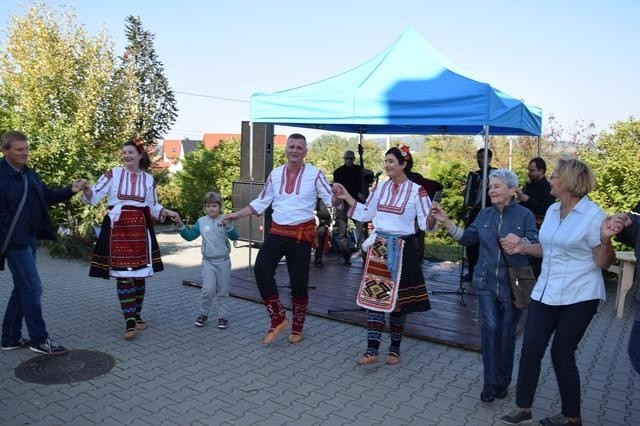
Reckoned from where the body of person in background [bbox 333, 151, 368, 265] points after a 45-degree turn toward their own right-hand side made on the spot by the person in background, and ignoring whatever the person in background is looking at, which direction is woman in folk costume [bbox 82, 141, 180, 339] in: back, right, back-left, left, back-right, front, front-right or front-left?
front

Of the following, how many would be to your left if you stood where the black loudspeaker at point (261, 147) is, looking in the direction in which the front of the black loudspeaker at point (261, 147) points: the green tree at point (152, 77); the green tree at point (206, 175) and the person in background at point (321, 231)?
1

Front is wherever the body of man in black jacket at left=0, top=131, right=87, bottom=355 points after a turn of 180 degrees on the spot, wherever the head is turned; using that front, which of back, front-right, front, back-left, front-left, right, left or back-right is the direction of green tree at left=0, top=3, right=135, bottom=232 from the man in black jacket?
front-right

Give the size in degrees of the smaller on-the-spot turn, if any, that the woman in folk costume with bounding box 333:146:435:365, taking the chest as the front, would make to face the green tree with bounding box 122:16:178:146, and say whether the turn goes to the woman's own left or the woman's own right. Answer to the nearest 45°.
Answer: approximately 90° to the woman's own right

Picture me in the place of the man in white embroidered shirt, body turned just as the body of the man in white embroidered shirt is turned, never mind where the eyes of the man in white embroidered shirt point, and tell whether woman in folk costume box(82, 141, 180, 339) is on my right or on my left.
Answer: on my right

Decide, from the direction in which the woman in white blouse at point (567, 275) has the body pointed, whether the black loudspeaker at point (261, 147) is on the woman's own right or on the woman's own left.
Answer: on the woman's own right

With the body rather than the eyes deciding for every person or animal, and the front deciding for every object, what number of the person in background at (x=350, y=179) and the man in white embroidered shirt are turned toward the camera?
2

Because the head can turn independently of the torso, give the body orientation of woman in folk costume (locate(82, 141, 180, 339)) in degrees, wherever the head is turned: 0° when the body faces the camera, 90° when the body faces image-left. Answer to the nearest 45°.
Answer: approximately 0°

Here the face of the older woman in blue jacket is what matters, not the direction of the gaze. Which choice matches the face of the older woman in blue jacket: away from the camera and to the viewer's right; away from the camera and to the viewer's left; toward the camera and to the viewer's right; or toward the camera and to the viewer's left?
toward the camera and to the viewer's left

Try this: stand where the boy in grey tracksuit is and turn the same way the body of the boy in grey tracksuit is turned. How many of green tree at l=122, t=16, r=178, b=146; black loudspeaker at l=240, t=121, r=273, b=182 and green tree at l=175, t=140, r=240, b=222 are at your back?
3

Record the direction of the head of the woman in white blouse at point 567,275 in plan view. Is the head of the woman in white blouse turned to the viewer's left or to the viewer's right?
to the viewer's left
